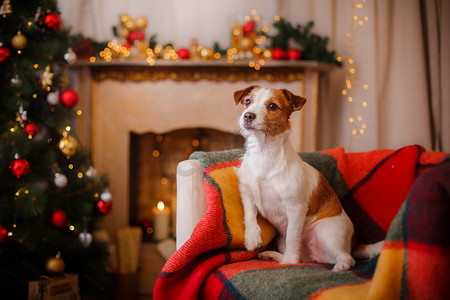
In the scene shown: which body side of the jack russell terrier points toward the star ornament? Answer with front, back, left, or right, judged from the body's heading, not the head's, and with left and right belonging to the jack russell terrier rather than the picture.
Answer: right

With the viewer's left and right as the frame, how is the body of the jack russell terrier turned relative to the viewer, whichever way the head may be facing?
facing the viewer and to the left of the viewer

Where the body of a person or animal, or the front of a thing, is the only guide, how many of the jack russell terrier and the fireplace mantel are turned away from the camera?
0

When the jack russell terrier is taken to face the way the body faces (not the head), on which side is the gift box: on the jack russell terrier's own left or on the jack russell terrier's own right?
on the jack russell terrier's own right

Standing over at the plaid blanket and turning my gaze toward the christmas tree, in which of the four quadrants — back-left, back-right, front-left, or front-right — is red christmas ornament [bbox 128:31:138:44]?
front-right

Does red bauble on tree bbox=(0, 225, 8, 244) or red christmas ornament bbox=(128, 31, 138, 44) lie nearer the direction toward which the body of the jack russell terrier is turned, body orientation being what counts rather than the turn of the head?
the red bauble on tree

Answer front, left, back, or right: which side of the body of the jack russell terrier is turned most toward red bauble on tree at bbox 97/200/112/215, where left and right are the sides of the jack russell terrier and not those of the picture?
right

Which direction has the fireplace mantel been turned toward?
toward the camera

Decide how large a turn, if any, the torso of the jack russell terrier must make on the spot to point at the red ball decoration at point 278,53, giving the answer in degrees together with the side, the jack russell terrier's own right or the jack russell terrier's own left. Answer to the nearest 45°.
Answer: approximately 135° to the jack russell terrier's own right
